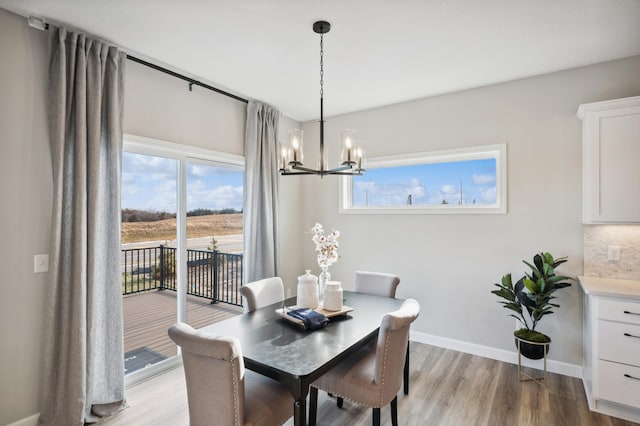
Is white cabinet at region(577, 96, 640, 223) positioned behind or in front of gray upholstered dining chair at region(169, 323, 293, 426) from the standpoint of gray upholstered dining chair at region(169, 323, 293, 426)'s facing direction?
in front

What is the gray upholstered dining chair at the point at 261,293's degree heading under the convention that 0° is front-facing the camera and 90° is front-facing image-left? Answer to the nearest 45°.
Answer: approximately 315°

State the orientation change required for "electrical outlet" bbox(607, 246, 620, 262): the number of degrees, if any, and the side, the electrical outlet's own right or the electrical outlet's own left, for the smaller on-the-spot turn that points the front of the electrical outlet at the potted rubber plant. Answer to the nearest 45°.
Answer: approximately 45° to the electrical outlet's own right

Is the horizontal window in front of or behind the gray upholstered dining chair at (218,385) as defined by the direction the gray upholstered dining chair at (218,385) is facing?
in front

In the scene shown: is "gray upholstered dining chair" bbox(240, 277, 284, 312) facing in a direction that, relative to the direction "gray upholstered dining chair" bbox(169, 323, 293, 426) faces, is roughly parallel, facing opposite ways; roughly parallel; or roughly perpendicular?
roughly perpendicular

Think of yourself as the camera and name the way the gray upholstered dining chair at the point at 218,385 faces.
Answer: facing away from the viewer and to the right of the viewer

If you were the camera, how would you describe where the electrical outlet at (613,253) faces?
facing the viewer

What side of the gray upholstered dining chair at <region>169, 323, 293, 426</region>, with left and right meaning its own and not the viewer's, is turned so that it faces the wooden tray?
front

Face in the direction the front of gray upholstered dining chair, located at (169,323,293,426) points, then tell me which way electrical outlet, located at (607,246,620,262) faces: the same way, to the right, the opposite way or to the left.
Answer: the opposite way

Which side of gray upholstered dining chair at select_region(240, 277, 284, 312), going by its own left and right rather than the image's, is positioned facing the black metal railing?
back

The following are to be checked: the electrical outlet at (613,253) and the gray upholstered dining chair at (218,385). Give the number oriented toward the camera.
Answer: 1

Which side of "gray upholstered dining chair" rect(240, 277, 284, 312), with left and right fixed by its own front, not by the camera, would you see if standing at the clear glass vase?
front

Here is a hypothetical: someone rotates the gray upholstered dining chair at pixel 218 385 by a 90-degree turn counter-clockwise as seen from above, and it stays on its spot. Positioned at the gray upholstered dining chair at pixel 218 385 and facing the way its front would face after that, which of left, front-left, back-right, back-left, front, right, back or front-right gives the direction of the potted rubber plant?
back-right

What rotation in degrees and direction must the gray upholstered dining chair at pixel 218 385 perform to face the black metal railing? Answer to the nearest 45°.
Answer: approximately 45° to its left

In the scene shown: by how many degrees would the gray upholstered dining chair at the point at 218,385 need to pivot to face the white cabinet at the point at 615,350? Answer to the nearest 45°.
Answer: approximately 45° to its right
